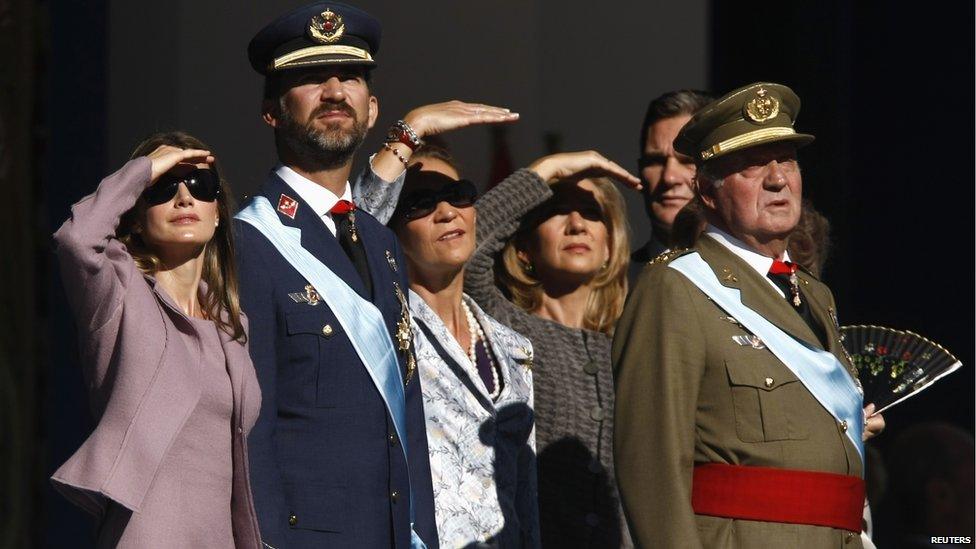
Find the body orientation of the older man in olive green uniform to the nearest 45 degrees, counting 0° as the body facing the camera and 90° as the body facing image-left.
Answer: approximately 315°

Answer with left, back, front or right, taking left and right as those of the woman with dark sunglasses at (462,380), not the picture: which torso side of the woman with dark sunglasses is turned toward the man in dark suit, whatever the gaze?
left

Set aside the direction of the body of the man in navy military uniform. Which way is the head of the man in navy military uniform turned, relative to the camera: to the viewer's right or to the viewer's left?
to the viewer's right

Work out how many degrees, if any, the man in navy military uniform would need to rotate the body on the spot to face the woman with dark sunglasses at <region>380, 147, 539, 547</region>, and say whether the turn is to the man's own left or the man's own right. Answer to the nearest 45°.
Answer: approximately 90° to the man's own left

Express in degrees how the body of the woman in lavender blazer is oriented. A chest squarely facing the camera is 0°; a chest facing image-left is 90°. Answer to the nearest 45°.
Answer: approximately 315°
